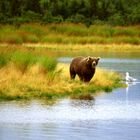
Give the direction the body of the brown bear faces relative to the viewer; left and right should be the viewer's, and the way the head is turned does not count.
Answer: facing the viewer and to the right of the viewer
